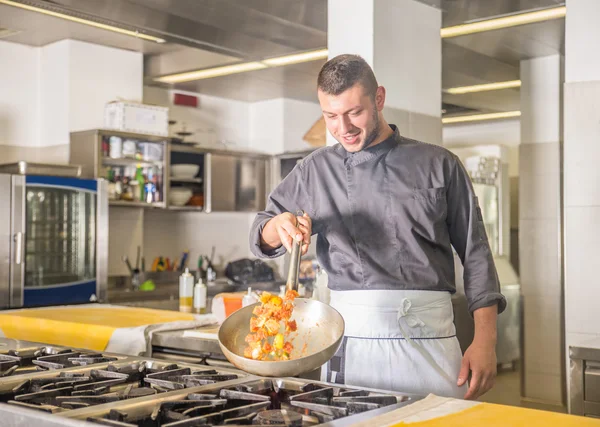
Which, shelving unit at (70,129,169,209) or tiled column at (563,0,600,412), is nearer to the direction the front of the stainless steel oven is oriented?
the tiled column

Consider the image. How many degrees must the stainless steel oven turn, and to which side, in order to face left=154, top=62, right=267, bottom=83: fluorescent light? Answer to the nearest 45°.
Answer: approximately 90° to its left

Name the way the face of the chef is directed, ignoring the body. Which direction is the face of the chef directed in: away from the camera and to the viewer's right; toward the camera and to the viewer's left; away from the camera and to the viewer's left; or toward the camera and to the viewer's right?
toward the camera and to the viewer's left

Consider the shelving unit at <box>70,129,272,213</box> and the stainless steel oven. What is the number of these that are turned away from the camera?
0

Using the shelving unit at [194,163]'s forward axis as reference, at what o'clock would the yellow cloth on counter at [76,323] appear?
The yellow cloth on counter is roughly at 2 o'clock from the shelving unit.

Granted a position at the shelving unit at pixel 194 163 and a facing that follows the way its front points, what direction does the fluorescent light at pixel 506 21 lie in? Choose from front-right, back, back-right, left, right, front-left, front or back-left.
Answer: front

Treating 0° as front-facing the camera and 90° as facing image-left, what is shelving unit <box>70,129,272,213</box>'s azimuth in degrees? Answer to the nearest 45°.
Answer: approximately 315°

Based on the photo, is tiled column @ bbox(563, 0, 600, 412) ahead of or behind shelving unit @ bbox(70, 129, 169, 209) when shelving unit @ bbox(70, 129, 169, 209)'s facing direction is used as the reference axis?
ahead

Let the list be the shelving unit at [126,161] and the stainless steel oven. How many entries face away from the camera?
0

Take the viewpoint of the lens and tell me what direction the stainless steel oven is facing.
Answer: facing the viewer and to the right of the viewer
